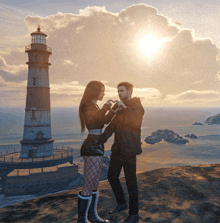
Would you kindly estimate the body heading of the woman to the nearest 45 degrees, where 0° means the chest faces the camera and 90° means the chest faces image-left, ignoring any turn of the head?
approximately 270°

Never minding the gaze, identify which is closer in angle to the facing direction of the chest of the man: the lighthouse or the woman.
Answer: the woman

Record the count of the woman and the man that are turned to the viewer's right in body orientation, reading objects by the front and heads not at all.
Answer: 1

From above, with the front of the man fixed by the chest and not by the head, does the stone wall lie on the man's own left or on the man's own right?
on the man's own right

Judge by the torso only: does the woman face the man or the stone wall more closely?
the man

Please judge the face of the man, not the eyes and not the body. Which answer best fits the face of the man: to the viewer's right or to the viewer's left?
to the viewer's left

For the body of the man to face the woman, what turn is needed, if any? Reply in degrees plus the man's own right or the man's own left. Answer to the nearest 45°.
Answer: approximately 45° to the man's own right

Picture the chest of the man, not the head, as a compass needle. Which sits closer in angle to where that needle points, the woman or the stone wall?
the woman

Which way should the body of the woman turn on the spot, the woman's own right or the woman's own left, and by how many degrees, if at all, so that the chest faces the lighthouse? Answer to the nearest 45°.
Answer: approximately 90° to the woman's own left

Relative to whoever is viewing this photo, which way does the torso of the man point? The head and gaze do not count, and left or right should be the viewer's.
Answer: facing the viewer and to the left of the viewer

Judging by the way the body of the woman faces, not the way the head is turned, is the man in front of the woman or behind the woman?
in front
